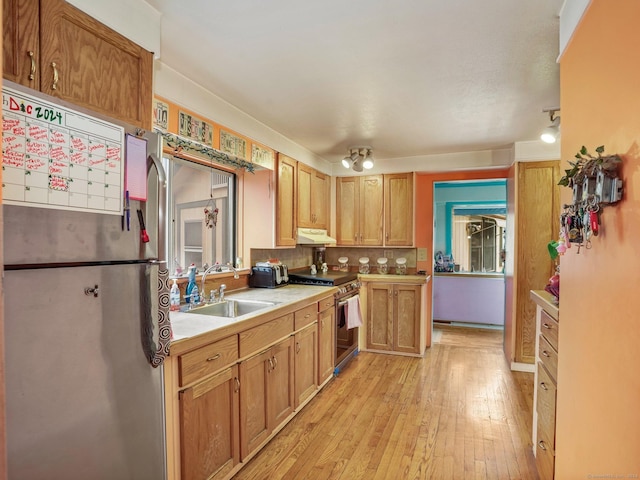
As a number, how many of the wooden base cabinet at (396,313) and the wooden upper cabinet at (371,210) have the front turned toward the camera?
2

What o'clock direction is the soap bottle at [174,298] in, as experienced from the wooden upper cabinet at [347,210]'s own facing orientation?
The soap bottle is roughly at 1 o'clock from the wooden upper cabinet.

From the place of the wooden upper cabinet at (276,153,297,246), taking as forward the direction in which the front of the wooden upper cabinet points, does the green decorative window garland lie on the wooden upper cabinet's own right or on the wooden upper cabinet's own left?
on the wooden upper cabinet's own right

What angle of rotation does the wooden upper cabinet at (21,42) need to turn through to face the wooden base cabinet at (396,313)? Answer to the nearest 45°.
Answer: approximately 45° to its left

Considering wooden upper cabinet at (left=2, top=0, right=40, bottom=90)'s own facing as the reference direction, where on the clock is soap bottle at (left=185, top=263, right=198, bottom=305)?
The soap bottle is roughly at 9 o'clock from the wooden upper cabinet.

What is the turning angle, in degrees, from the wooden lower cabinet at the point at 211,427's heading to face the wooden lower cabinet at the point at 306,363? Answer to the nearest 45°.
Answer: approximately 90° to its left
